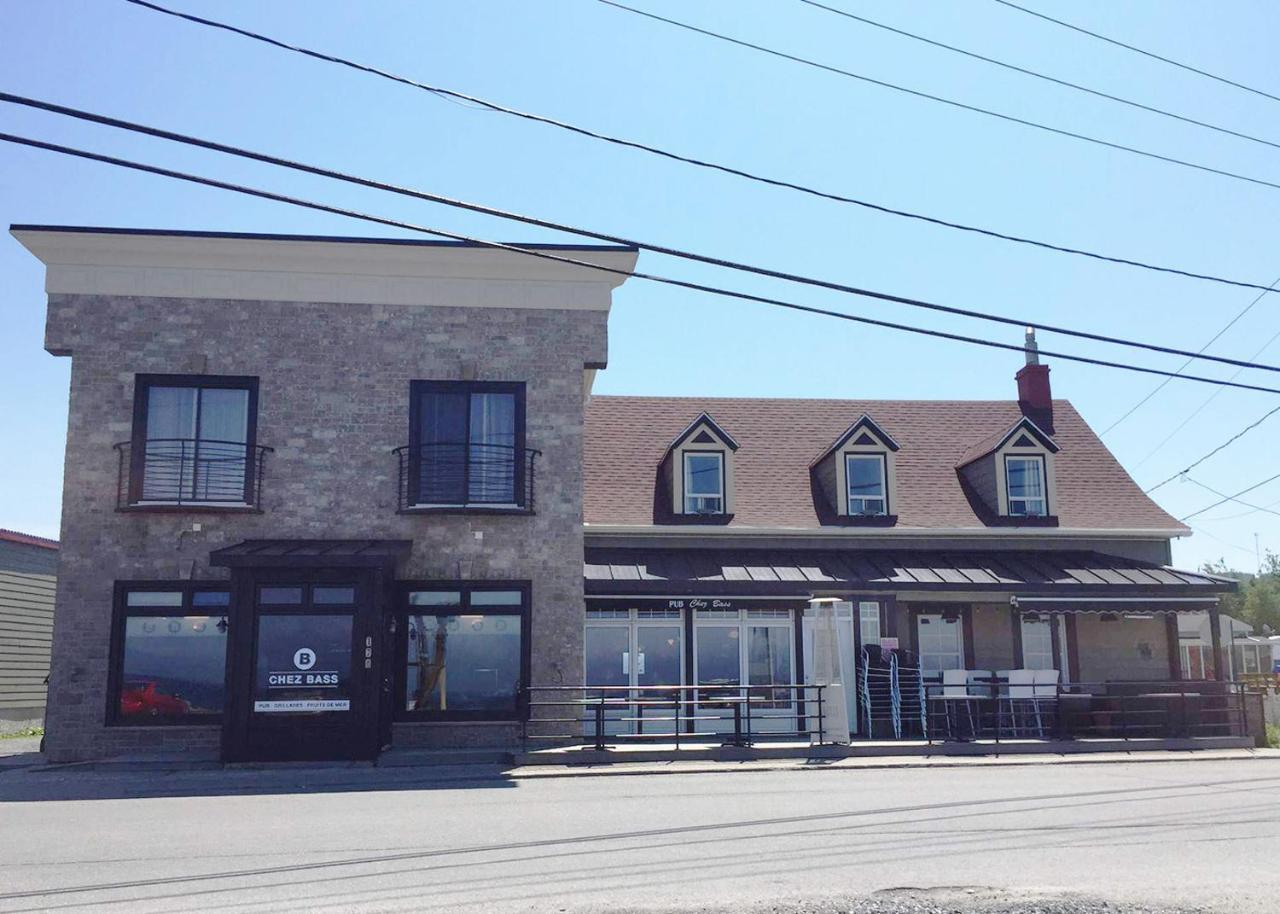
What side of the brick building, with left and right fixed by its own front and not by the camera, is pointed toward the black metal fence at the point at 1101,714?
left

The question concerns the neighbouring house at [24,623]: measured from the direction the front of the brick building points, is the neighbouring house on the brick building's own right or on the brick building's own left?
on the brick building's own right

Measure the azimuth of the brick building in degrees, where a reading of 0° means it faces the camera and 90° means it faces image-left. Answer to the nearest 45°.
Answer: approximately 0°
